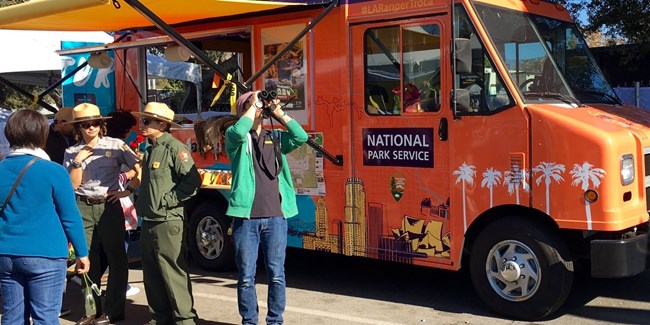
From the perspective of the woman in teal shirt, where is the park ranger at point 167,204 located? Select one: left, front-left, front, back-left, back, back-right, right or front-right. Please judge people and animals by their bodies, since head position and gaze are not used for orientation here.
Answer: front-right

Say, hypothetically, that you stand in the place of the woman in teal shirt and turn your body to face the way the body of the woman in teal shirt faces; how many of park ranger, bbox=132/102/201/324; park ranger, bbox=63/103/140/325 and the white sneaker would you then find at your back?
0

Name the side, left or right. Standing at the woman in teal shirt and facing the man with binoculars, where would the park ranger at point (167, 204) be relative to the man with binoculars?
left

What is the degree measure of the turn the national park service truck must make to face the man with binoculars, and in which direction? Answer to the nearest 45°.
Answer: approximately 90° to its right

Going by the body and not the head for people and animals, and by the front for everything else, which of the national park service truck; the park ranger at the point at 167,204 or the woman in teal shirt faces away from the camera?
the woman in teal shirt

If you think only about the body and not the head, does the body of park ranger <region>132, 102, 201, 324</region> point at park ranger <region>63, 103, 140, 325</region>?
no

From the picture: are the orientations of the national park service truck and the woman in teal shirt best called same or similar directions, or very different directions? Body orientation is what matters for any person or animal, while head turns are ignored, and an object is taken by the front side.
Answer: very different directions

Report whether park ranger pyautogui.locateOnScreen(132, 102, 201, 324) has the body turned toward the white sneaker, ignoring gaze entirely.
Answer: no

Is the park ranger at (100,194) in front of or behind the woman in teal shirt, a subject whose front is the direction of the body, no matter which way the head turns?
in front

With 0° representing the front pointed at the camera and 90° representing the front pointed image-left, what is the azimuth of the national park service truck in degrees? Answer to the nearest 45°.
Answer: approximately 315°

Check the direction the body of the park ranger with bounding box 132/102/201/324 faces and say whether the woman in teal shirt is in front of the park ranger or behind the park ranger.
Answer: in front

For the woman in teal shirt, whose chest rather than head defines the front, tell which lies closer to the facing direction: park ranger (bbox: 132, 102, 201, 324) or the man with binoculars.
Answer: the park ranger

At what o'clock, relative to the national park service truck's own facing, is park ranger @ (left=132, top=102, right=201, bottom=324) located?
The park ranger is roughly at 4 o'clock from the national park service truck.
